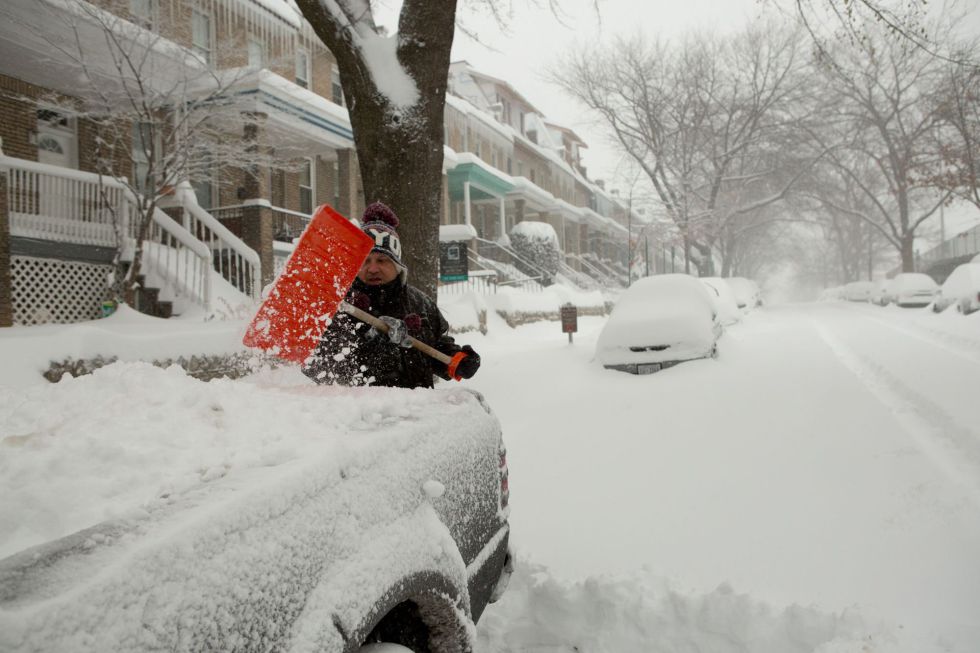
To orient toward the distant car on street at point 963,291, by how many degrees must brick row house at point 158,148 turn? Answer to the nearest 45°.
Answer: approximately 45° to its left

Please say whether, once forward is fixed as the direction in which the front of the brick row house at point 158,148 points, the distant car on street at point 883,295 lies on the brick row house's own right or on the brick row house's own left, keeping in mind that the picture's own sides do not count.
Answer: on the brick row house's own left

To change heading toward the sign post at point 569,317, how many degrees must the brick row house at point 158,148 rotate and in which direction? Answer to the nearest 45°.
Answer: approximately 45° to its left

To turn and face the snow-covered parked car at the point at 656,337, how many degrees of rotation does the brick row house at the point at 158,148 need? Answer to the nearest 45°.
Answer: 0° — it already faces it

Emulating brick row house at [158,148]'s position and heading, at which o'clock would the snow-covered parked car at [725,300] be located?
The snow-covered parked car is roughly at 10 o'clock from the brick row house.

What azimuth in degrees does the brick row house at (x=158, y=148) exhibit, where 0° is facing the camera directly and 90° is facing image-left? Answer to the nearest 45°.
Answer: approximately 315°

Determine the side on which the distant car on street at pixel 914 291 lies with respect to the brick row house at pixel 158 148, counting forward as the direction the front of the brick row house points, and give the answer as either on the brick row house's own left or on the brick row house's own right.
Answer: on the brick row house's own left

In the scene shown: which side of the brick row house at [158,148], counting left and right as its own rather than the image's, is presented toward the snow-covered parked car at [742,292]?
left
